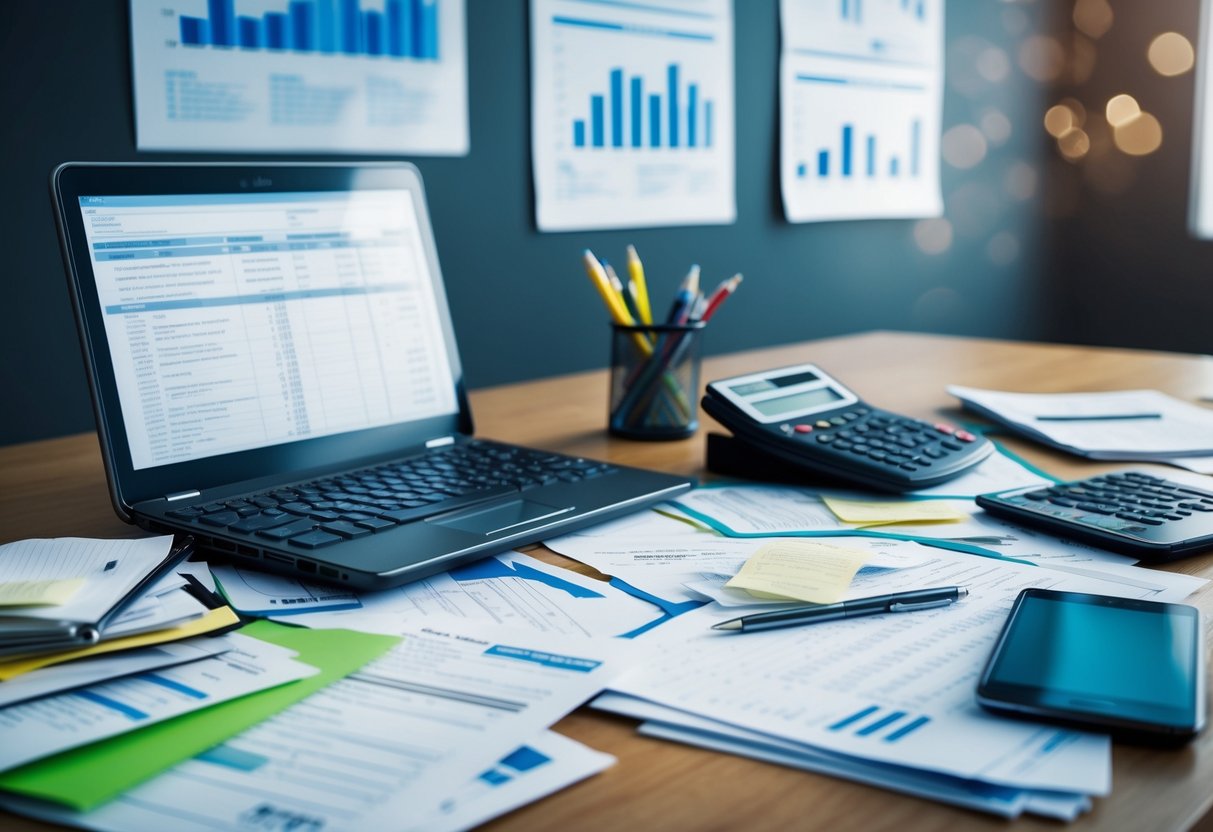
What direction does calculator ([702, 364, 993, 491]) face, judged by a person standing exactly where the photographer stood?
facing the viewer and to the right of the viewer

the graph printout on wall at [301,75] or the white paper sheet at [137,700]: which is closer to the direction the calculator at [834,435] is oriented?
the white paper sheet

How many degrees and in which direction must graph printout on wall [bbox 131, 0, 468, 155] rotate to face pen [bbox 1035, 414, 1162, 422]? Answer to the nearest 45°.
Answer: approximately 45° to its left

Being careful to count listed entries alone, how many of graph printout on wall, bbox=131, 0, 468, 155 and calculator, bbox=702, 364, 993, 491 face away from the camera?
0

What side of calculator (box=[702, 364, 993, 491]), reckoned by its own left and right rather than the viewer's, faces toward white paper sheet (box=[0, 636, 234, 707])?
right

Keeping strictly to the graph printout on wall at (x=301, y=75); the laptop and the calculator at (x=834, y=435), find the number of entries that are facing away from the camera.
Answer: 0

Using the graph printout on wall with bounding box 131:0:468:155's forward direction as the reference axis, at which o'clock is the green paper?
The green paper is roughly at 12 o'clock from the graph printout on wall.

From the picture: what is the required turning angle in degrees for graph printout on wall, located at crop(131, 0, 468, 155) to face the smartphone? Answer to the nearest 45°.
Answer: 0° — it already faces it

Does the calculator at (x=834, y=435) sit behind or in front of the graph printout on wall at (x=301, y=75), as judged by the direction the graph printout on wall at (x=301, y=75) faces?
in front

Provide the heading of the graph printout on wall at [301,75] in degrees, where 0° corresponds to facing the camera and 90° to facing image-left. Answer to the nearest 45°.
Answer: approximately 0°

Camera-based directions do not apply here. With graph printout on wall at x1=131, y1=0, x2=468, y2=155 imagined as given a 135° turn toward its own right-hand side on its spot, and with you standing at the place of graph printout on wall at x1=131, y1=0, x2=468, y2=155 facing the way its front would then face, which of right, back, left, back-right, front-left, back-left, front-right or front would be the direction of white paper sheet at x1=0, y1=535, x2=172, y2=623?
back-left

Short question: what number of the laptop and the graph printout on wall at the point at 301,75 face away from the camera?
0
